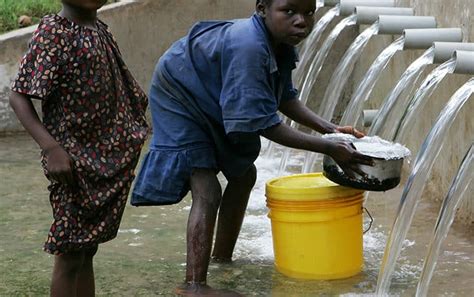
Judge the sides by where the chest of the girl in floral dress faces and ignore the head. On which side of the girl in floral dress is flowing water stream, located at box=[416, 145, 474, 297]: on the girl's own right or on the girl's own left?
on the girl's own left

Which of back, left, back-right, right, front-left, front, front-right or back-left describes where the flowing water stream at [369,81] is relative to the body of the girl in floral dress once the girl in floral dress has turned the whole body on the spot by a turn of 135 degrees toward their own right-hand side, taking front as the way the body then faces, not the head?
back-right

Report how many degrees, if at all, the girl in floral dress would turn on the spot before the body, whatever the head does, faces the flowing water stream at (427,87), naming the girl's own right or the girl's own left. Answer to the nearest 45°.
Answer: approximately 90° to the girl's own left

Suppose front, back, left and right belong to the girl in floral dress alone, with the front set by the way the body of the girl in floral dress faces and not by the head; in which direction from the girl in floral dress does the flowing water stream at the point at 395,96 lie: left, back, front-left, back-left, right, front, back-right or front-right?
left

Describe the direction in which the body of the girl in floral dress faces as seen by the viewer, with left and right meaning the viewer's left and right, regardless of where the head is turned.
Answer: facing the viewer and to the right of the viewer
